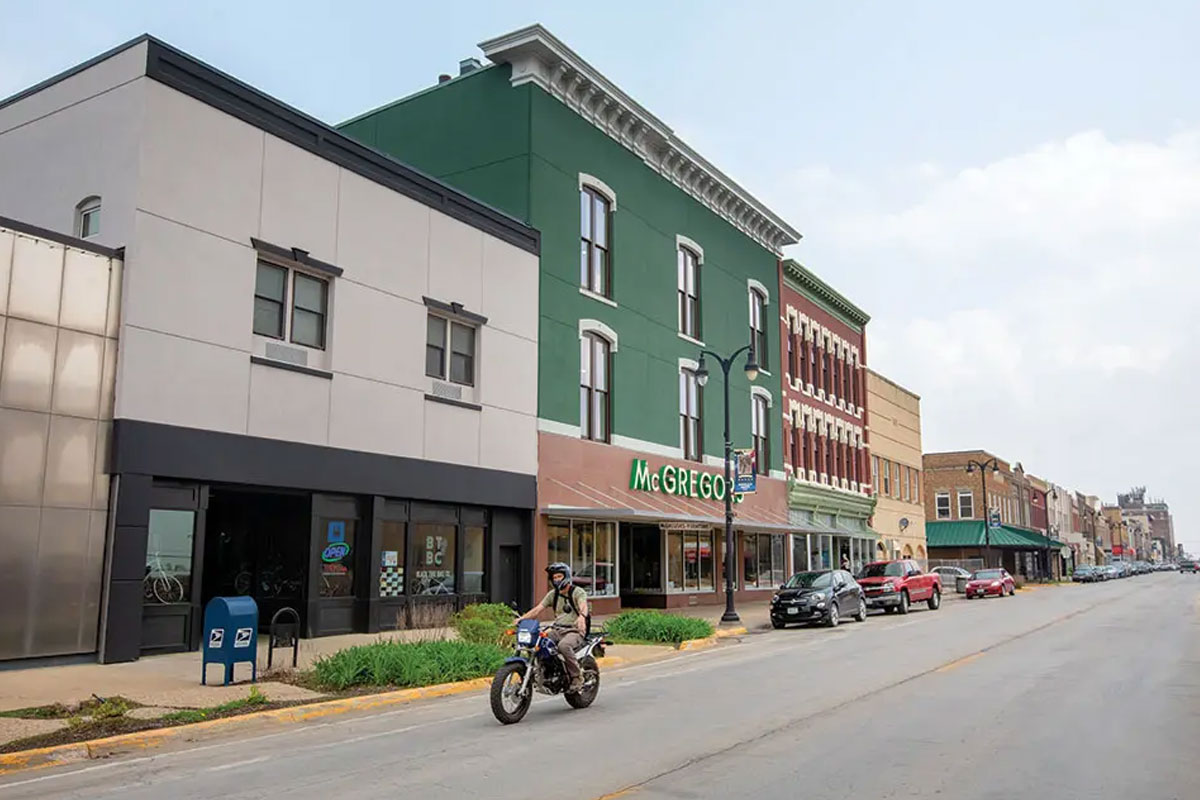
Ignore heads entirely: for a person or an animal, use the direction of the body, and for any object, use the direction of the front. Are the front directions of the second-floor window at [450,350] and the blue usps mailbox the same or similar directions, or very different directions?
same or similar directions

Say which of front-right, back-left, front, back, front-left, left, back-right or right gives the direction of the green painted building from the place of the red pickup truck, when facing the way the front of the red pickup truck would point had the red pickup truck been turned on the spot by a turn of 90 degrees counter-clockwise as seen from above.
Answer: right

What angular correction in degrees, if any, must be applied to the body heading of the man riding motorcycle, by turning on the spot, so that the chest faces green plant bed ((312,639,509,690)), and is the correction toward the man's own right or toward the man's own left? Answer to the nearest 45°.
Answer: approximately 90° to the man's own right

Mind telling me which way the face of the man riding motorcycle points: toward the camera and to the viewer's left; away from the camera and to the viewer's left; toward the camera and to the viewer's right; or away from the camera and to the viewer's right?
toward the camera and to the viewer's left

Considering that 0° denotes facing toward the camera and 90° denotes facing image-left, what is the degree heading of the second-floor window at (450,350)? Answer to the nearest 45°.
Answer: approximately 315°

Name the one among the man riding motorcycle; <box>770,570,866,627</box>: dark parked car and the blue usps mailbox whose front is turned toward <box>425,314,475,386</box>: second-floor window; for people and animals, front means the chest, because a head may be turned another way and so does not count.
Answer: the dark parked car

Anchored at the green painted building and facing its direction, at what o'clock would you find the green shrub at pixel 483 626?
The green shrub is roughly at 2 o'clock from the green painted building.

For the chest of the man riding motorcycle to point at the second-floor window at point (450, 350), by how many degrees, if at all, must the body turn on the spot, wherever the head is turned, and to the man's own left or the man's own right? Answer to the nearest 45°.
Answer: approximately 135° to the man's own right

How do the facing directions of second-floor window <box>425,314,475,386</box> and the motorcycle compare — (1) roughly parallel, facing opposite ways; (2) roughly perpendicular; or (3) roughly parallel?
roughly perpendicular

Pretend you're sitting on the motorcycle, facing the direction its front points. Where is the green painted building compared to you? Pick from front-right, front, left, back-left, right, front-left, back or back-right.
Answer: back-right

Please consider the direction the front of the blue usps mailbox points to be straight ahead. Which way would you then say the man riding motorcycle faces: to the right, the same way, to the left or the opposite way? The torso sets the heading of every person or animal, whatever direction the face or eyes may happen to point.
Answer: to the right

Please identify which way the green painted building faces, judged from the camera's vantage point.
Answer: facing the viewer and to the right of the viewer

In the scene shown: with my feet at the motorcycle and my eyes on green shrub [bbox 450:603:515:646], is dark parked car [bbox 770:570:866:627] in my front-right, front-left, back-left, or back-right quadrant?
front-right

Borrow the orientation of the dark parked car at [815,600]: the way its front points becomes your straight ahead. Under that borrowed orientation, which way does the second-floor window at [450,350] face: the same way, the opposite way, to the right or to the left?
to the left

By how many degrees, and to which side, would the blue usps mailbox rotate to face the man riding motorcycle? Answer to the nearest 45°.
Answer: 0° — it already faces them

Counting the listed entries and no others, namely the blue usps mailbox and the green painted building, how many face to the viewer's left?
0

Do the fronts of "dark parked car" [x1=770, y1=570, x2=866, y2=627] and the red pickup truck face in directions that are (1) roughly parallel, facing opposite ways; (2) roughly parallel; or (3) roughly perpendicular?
roughly parallel
